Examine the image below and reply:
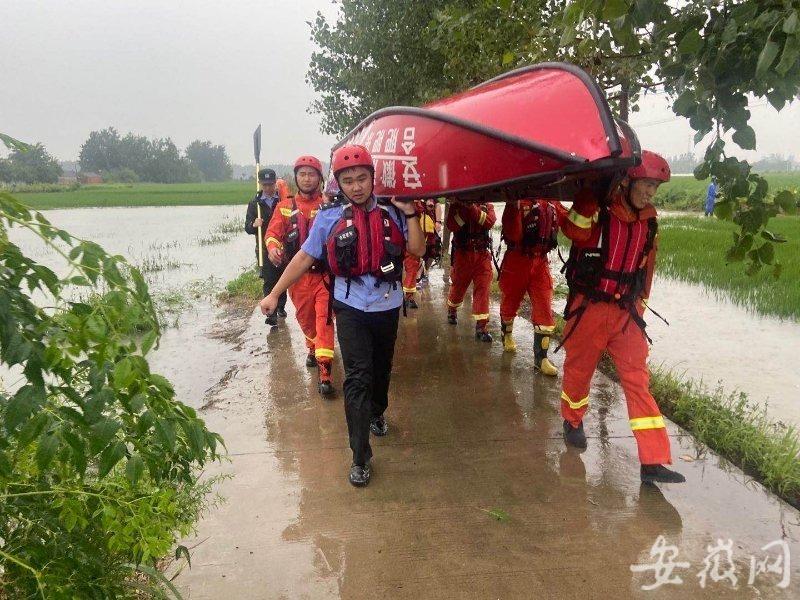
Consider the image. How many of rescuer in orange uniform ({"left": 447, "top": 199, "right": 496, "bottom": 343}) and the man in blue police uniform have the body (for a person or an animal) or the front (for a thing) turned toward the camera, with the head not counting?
2

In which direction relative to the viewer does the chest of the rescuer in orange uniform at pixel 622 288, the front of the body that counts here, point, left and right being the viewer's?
facing the viewer and to the right of the viewer

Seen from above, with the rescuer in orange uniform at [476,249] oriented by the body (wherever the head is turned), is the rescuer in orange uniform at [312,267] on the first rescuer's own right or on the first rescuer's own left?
on the first rescuer's own right

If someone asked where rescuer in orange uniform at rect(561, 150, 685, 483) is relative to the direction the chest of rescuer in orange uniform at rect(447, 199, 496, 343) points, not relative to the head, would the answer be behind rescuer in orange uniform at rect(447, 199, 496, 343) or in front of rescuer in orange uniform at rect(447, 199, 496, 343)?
in front

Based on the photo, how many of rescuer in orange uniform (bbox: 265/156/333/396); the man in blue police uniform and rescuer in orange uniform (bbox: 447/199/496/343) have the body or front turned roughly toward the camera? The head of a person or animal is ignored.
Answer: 3

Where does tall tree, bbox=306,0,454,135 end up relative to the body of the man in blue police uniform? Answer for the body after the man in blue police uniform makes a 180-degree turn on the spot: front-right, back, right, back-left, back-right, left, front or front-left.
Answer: front

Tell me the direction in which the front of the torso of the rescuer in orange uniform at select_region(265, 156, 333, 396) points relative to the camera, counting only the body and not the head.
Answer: toward the camera

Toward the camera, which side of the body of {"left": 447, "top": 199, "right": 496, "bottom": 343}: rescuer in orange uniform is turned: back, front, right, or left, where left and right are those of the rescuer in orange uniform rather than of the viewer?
front

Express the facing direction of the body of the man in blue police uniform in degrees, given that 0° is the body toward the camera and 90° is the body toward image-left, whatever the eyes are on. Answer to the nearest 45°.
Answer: approximately 0°
